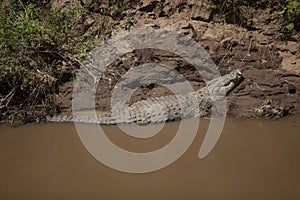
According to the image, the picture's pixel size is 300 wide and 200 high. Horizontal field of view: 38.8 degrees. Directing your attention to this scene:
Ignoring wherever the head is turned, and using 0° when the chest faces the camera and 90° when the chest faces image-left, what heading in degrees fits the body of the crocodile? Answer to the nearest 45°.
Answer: approximately 270°
